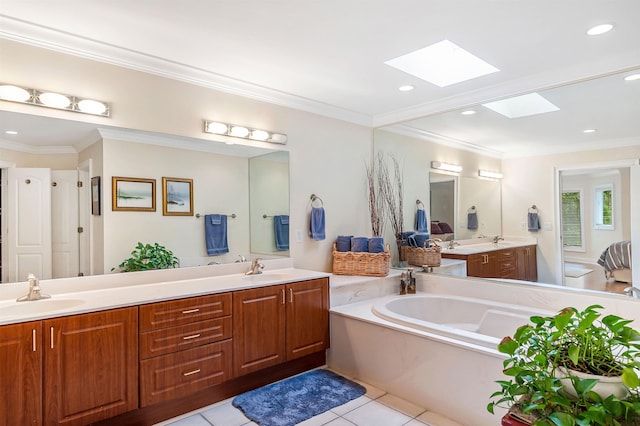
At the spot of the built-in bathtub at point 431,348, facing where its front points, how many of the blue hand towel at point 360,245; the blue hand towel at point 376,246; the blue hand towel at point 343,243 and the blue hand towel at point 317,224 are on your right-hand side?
4

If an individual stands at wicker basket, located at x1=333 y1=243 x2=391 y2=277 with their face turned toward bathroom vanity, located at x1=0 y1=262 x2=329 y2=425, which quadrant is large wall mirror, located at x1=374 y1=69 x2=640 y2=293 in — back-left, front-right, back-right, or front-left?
back-left

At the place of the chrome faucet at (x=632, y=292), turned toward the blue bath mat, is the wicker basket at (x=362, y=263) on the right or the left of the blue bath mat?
right

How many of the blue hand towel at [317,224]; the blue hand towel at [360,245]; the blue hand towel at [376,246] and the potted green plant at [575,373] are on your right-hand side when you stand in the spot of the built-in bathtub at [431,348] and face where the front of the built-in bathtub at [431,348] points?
3

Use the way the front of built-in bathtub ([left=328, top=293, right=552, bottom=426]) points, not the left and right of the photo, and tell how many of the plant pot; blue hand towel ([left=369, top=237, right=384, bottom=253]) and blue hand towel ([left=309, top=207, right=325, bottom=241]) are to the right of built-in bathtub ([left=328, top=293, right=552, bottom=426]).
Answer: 2

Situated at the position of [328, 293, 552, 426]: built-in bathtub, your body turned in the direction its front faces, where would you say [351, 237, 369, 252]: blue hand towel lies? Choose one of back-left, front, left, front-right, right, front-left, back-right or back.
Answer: right

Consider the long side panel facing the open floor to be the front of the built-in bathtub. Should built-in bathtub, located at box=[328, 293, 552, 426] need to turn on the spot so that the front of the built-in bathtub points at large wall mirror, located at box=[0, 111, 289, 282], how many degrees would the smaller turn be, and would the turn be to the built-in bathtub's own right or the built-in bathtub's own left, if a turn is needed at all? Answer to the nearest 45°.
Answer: approximately 45° to the built-in bathtub's own right

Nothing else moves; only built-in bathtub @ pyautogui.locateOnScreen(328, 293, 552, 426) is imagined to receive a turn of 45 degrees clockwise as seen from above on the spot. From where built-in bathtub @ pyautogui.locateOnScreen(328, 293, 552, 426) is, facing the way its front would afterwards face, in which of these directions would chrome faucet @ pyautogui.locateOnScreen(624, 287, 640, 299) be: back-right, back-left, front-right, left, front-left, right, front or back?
back

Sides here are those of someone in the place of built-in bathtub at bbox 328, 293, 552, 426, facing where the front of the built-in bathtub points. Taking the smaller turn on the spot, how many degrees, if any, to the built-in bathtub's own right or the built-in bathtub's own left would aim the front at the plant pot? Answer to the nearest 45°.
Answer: approximately 45° to the built-in bathtub's own left

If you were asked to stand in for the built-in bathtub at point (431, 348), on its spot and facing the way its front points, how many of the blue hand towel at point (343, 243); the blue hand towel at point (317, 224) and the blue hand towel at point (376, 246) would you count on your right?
3

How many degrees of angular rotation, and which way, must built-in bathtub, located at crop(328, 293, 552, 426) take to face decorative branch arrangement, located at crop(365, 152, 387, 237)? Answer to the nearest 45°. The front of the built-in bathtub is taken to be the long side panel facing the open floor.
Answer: approximately 90° to its right

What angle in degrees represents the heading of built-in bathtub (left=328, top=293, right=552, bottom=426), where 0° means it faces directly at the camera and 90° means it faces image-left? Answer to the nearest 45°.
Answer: approximately 45°

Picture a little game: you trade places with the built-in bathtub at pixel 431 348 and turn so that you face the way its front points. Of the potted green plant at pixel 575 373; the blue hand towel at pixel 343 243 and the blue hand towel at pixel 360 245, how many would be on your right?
2
